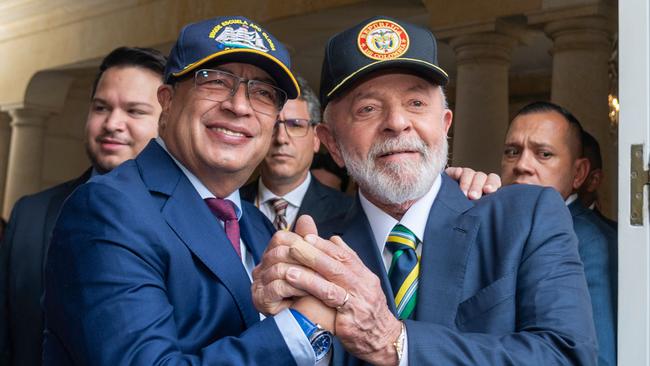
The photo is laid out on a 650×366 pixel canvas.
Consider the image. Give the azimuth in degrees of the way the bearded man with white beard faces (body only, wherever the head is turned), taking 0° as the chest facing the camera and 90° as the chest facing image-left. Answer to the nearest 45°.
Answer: approximately 45°

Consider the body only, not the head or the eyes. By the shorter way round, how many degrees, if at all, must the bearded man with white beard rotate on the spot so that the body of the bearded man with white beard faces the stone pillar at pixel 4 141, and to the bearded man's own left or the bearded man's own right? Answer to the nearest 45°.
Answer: approximately 90° to the bearded man's own right

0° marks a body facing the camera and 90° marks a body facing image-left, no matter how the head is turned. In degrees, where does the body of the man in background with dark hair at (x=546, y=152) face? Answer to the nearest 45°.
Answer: approximately 45°

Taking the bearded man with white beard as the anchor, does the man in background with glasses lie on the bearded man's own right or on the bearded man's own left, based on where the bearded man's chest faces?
on the bearded man's own right

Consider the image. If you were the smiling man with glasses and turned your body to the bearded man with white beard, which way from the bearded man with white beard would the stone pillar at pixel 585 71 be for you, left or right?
left

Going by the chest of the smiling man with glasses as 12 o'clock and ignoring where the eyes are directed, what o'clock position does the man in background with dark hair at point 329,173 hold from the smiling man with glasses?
The man in background with dark hair is roughly at 8 o'clock from the smiling man with glasses.

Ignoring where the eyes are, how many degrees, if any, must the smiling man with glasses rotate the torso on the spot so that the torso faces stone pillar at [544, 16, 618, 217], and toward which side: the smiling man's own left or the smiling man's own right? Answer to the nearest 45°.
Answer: approximately 90° to the smiling man's own left
